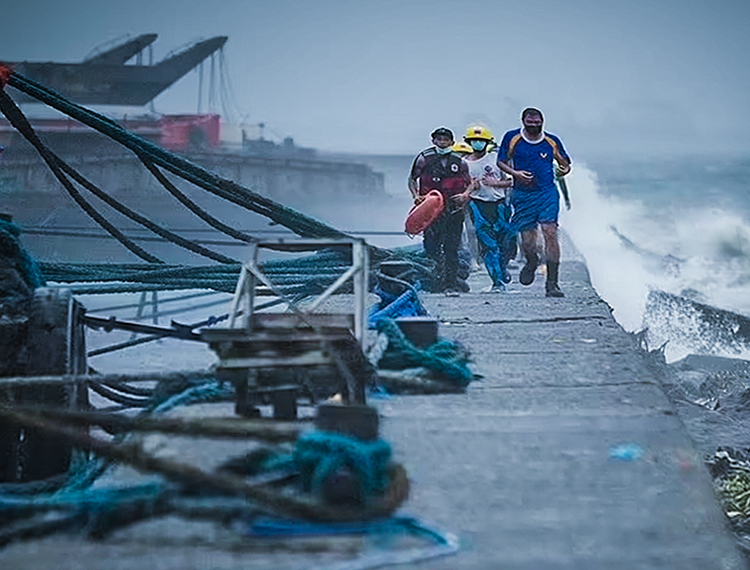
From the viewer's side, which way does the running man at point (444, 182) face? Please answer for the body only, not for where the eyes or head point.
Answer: toward the camera

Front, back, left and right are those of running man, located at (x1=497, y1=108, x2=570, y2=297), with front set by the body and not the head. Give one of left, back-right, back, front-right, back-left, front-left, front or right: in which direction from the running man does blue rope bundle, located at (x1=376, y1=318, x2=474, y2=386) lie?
front

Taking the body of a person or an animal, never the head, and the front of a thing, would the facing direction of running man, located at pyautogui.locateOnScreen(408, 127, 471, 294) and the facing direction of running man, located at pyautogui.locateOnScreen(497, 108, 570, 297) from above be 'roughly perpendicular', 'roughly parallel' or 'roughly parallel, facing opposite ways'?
roughly parallel

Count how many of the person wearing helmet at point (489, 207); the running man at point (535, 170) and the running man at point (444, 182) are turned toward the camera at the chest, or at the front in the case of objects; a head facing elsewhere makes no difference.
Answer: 3

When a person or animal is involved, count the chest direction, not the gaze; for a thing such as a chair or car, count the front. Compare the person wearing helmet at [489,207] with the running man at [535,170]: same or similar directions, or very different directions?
same or similar directions

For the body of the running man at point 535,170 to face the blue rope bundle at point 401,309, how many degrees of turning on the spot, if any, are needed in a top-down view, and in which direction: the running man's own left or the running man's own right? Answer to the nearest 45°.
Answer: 0° — they already face it

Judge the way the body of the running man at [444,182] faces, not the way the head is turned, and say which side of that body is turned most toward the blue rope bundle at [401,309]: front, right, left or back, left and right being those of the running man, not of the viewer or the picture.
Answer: front

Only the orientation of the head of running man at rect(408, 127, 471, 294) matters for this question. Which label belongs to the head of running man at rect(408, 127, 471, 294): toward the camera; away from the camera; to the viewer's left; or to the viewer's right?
toward the camera

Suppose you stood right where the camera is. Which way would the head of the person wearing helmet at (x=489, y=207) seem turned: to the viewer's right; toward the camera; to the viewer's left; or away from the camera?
toward the camera

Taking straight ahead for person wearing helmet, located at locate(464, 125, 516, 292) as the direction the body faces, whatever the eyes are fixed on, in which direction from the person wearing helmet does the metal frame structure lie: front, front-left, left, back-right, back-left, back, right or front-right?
front

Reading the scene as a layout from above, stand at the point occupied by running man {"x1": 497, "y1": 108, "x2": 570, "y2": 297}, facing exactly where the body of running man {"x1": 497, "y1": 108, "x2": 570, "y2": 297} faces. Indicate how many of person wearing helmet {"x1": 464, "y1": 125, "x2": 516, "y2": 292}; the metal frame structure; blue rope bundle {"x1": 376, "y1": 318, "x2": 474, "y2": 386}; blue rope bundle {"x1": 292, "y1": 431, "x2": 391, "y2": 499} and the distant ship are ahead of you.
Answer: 3

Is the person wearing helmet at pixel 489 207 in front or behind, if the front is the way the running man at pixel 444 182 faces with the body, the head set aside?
behind

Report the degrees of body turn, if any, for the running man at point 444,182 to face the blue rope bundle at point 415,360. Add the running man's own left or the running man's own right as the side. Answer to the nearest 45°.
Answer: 0° — they already face it

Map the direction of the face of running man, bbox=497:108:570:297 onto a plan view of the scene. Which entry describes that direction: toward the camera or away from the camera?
toward the camera

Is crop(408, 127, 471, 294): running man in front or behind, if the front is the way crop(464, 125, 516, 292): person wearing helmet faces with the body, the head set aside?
in front

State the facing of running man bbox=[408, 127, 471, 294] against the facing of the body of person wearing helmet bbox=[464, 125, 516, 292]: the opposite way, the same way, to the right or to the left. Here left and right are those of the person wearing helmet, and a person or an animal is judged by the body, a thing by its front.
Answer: the same way

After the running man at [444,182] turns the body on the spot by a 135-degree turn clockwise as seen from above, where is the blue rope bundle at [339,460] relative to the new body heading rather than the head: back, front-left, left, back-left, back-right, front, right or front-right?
back-left

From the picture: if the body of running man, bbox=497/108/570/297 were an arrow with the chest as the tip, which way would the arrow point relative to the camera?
toward the camera

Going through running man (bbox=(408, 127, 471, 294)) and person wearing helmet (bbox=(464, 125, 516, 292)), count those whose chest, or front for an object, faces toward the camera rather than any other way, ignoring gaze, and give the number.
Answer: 2

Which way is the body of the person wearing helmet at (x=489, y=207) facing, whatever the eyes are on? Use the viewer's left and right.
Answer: facing the viewer

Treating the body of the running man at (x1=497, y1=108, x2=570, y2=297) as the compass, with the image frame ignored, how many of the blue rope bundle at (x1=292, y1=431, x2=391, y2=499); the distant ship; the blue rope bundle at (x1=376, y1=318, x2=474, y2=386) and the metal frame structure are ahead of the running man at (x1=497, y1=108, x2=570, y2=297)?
3

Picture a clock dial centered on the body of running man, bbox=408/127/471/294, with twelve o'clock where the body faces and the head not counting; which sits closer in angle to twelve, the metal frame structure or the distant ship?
the metal frame structure

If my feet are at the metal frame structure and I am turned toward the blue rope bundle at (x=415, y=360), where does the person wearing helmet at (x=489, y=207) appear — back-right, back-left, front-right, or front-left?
front-left
